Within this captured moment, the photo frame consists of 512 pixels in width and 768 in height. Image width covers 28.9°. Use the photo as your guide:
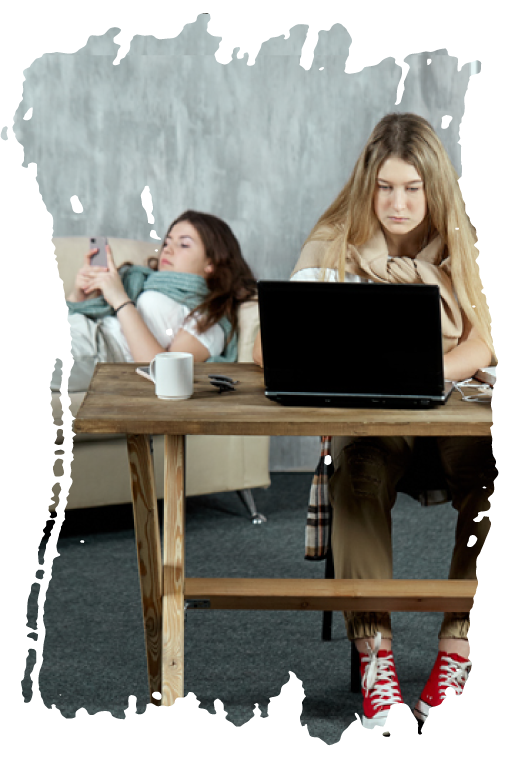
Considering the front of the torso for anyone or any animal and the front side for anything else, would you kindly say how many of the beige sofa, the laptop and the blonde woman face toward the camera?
2

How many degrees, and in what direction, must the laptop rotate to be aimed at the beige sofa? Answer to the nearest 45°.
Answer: approximately 45° to its left

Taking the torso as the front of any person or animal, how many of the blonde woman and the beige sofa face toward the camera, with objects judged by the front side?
2

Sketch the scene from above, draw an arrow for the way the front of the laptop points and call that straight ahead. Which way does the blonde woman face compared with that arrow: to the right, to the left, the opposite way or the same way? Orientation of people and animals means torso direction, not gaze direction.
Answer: the opposite way

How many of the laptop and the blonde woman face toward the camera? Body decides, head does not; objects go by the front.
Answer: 1

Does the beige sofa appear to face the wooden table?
yes

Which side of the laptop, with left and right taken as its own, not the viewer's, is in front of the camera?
back

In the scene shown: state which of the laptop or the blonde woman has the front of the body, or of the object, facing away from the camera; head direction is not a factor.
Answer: the laptop

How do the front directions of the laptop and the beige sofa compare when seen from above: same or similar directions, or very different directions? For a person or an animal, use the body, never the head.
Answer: very different directions

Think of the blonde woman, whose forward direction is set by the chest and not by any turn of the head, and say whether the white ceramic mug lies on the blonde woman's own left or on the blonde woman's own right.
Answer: on the blonde woman's own right
